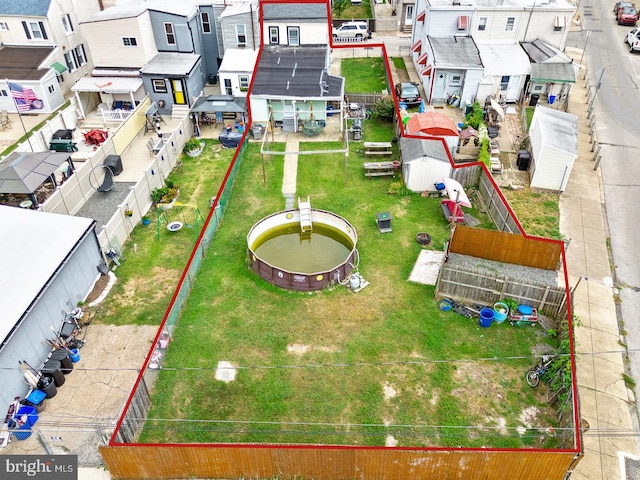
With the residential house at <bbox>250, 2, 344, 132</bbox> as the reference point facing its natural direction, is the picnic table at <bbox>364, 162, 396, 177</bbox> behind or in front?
behind

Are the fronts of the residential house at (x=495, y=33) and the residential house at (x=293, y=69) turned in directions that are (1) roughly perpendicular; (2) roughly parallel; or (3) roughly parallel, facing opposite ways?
roughly parallel

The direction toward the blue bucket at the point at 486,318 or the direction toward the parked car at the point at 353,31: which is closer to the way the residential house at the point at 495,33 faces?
the parked car

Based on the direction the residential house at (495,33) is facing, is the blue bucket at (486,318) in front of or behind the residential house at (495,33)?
behind

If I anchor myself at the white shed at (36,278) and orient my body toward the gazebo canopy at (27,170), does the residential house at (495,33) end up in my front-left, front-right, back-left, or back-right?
front-right

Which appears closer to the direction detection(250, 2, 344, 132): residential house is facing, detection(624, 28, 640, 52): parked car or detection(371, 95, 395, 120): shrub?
the parked car

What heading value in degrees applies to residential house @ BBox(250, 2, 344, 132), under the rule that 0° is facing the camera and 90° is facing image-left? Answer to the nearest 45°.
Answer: approximately 180°

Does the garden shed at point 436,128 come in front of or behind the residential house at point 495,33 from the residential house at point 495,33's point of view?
behind

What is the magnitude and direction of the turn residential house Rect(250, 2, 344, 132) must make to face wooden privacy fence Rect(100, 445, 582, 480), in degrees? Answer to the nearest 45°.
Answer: approximately 180°

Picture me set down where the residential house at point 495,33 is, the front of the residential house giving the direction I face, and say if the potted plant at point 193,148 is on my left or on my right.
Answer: on my left

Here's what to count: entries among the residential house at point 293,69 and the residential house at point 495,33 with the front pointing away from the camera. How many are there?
2

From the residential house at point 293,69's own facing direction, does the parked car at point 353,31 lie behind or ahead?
ahead

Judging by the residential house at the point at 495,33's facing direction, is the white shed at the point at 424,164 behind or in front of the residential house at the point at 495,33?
behind

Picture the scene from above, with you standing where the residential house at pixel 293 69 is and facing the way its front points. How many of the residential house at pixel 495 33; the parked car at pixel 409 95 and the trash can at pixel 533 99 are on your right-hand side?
3

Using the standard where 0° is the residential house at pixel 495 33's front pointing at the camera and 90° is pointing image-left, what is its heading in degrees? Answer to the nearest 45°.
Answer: approximately 180°

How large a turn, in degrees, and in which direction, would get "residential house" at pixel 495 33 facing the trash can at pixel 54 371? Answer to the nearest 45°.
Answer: approximately 180°
